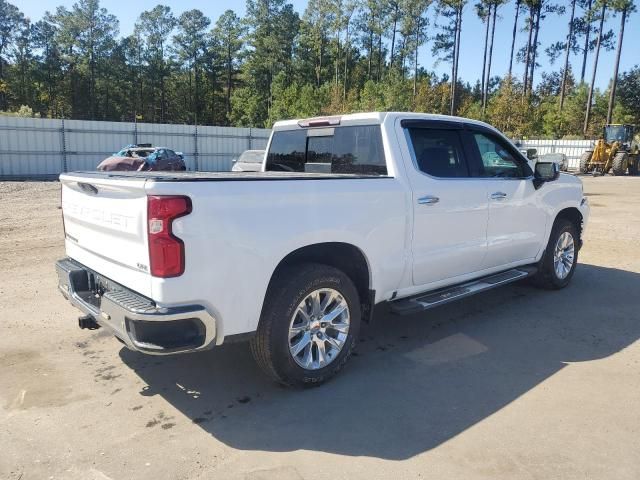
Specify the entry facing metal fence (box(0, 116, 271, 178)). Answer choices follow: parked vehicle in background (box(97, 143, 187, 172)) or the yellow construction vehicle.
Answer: the yellow construction vehicle

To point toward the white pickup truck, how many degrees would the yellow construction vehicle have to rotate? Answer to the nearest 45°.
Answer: approximately 45° to its left

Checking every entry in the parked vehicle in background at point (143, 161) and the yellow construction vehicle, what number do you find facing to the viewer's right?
0

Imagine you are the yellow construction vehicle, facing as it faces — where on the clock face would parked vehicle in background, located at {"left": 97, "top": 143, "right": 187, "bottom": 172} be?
The parked vehicle in background is roughly at 12 o'clock from the yellow construction vehicle.

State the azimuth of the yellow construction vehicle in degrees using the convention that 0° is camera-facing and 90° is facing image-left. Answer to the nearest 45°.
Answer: approximately 45°

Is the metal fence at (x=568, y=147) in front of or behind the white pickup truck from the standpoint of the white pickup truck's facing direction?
in front

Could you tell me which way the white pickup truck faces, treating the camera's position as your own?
facing away from the viewer and to the right of the viewer

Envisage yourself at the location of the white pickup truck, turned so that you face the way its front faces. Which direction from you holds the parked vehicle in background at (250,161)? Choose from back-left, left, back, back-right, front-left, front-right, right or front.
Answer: front-left

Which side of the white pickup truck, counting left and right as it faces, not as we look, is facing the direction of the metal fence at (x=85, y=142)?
left
